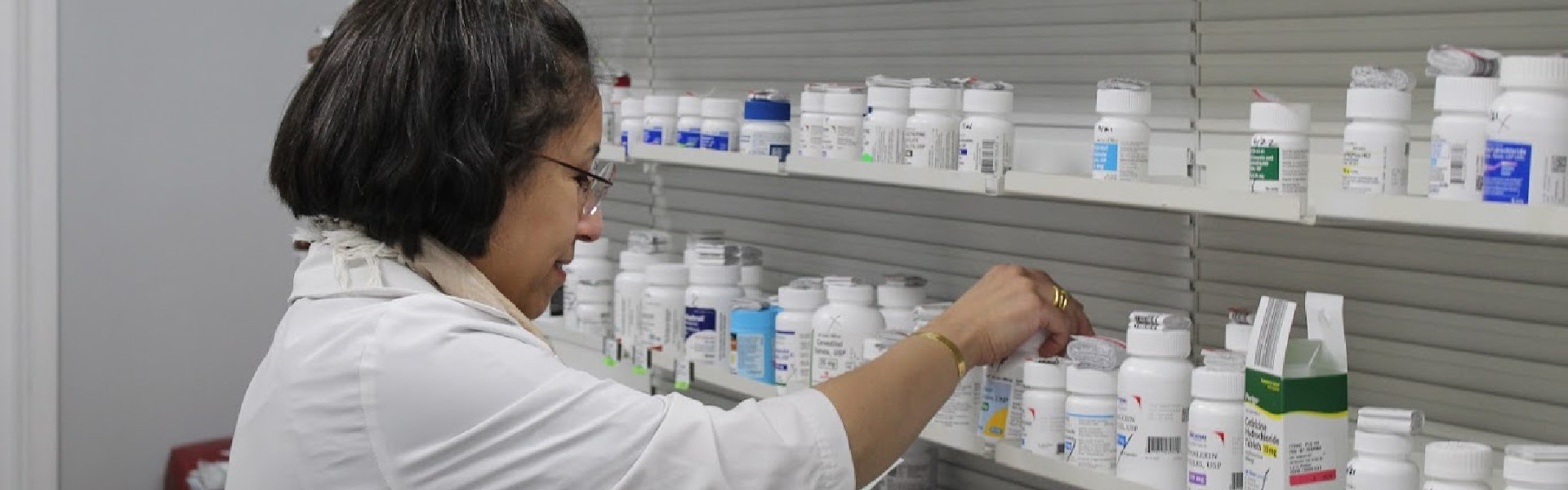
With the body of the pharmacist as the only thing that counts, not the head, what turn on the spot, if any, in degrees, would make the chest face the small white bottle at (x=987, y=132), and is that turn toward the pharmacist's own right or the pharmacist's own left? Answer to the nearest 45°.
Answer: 0° — they already face it

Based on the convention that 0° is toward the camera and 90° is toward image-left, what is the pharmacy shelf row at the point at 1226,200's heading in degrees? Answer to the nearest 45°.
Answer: approximately 45°

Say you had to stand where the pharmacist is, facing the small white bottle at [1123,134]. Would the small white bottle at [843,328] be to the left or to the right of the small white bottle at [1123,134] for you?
left

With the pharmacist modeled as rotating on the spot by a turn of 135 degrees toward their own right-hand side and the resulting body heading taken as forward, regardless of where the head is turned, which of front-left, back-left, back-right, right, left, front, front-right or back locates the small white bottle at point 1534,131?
left

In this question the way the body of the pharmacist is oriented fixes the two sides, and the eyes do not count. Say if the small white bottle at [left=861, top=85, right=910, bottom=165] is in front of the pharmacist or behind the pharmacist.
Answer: in front

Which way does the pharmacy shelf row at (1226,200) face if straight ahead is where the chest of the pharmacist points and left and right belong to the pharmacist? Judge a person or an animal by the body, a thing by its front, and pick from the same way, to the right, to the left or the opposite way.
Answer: the opposite way

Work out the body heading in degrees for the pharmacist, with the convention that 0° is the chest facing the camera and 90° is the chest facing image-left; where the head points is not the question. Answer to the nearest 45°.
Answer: approximately 225°

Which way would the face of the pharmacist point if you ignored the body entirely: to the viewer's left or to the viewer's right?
to the viewer's right

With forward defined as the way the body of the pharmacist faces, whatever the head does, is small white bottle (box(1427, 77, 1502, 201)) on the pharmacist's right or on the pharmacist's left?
on the pharmacist's right
